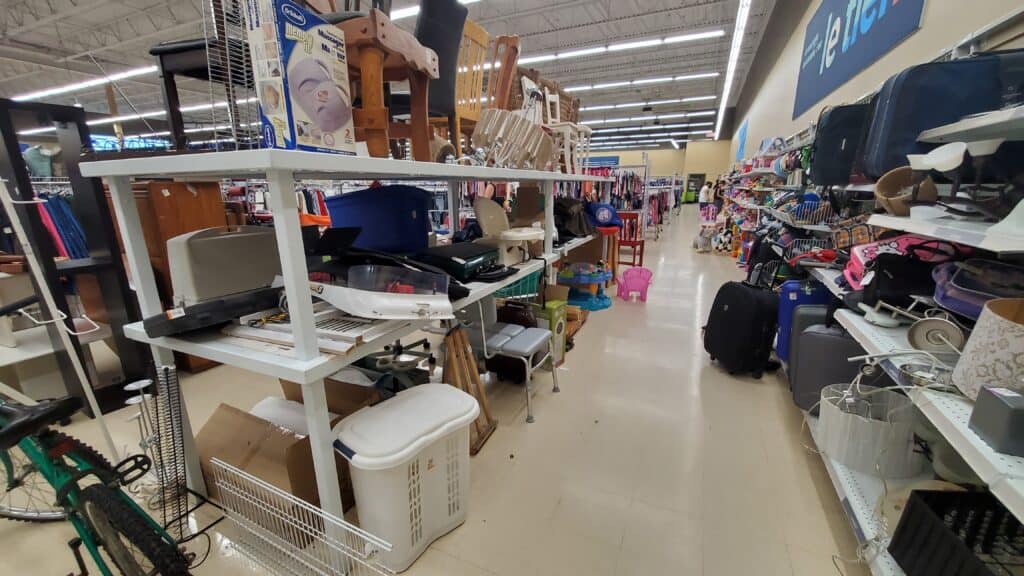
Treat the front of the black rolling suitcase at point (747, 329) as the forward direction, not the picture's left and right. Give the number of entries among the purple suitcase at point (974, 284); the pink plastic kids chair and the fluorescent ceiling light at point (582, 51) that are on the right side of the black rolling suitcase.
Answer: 2

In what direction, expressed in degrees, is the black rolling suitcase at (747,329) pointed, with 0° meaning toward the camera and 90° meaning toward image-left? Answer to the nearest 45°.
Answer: approximately 45°

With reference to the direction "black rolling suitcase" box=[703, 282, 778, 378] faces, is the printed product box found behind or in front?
in front

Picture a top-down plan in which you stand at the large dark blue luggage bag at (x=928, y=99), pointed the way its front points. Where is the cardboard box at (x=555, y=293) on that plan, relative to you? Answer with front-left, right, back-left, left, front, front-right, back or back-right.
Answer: front-right

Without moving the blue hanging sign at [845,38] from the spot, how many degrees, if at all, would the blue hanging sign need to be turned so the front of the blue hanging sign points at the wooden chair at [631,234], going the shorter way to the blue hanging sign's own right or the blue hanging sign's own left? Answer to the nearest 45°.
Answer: approximately 45° to the blue hanging sign's own right

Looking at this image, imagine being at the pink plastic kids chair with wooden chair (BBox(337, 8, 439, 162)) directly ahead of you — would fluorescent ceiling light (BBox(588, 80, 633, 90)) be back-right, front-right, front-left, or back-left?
back-right

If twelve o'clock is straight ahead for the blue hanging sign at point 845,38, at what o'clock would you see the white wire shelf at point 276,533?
The white wire shelf is roughly at 11 o'clock from the blue hanging sign.

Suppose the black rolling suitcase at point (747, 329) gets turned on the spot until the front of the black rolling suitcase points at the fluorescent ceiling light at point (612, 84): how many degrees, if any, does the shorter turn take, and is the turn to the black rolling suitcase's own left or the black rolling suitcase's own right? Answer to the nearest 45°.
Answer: approximately 90° to the black rolling suitcase's own right

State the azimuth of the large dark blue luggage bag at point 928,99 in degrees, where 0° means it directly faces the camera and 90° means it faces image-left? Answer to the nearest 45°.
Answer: approximately 45°

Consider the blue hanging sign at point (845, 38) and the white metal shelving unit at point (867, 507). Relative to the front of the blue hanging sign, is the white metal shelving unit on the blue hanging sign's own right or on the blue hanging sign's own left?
on the blue hanging sign's own left

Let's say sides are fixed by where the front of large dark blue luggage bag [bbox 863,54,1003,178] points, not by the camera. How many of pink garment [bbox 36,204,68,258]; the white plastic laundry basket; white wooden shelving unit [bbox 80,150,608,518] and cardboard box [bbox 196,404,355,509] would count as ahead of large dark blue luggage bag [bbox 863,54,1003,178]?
4
